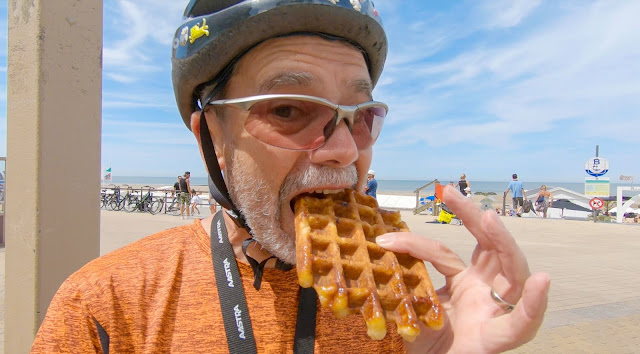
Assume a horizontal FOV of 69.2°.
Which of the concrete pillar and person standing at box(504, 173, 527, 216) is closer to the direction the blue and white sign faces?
the concrete pillar

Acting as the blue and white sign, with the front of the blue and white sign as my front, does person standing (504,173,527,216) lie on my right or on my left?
on my right

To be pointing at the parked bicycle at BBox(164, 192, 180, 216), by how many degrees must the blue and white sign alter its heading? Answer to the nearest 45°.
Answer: approximately 45° to its right

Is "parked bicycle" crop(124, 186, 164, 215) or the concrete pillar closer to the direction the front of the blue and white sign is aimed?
the concrete pillar

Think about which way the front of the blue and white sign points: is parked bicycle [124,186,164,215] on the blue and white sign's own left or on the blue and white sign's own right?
on the blue and white sign's own right

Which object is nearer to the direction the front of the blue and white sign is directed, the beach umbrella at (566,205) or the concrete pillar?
the concrete pillar

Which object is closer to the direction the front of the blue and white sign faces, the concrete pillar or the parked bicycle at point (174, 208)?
the concrete pillar

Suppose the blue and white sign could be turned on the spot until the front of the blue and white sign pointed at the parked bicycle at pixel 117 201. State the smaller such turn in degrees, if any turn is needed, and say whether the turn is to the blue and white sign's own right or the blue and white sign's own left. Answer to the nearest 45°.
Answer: approximately 45° to the blue and white sign's own right

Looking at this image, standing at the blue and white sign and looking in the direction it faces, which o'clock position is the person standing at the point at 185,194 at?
The person standing is roughly at 2 o'clock from the blue and white sign.
